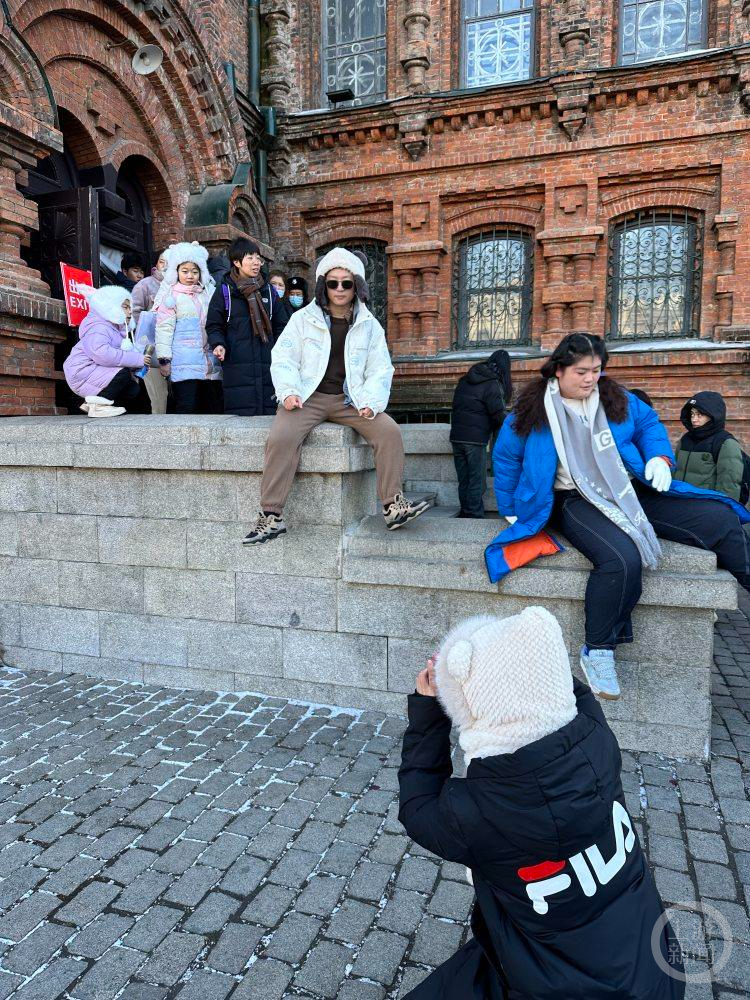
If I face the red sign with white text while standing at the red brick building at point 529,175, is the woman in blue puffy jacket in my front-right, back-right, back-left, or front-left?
front-left

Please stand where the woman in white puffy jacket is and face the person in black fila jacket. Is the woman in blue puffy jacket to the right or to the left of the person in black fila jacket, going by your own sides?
left

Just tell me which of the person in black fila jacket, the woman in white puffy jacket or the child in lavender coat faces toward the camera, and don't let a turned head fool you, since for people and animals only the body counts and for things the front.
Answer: the woman in white puffy jacket

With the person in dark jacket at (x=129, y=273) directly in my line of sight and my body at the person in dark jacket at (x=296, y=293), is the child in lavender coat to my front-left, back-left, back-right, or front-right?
front-left

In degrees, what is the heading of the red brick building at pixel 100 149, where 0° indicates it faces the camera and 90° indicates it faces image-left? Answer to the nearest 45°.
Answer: approximately 315°

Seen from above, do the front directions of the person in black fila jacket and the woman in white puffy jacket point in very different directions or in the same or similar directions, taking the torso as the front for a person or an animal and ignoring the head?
very different directions

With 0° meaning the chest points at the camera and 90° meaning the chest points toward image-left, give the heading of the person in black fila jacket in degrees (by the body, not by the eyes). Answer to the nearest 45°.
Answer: approximately 135°

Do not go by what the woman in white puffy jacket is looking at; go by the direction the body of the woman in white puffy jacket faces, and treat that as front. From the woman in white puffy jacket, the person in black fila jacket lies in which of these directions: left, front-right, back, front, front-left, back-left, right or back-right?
front

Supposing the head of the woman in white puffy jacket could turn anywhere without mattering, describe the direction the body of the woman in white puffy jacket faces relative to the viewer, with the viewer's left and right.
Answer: facing the viewer

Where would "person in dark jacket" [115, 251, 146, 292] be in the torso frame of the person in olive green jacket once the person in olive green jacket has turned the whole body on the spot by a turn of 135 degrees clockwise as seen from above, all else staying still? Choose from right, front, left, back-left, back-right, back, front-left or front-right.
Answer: left

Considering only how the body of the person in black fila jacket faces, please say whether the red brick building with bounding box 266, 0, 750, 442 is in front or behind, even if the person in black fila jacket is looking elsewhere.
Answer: in front

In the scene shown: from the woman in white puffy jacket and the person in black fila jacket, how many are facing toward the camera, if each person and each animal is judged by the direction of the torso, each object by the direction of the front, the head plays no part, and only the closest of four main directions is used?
1

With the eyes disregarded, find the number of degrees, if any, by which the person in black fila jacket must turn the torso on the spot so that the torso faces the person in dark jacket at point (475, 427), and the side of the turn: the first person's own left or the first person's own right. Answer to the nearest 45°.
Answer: approximately 45° to the first person's own right

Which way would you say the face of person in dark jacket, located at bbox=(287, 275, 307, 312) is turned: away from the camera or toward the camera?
toward the camera

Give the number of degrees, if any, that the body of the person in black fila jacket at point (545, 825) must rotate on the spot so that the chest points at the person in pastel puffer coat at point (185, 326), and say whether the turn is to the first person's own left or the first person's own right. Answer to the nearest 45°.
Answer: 0° — they already face them

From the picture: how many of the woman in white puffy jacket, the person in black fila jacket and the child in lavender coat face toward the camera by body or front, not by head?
1
